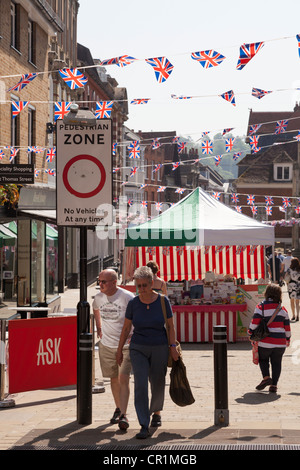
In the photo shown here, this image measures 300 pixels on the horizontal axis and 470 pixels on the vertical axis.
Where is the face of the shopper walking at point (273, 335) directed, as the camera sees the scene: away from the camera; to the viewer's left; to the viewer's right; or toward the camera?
away from the camera

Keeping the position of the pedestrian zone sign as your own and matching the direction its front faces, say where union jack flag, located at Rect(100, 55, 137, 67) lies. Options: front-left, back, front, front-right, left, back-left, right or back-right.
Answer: back

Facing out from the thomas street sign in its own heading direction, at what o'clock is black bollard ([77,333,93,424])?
The black bollard is roughly at 12 o'clock from the thomas street sign.

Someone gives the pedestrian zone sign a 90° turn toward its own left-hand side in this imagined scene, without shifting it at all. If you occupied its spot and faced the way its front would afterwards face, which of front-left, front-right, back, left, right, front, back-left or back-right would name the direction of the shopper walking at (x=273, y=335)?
front-left

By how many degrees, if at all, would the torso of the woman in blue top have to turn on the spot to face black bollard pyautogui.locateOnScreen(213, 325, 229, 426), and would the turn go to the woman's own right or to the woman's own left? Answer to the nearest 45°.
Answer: approximately 90° to the woman's own left

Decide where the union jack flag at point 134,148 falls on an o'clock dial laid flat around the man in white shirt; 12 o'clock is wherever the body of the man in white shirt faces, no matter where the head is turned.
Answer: The union jack flag is roughly at 6 o'clock from the man in white shirt.

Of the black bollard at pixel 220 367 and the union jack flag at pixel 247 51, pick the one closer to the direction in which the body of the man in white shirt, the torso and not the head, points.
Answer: the black bollard

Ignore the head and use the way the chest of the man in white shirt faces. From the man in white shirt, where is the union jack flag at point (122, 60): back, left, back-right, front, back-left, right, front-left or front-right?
back

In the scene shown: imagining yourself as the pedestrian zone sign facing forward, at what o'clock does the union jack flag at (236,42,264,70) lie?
The union jack flag is roughly at 7 o'clock from the pedestrian zone sign.

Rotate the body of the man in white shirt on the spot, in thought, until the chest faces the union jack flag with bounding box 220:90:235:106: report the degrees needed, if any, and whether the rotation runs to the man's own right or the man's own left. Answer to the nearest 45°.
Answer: approximately 180°
